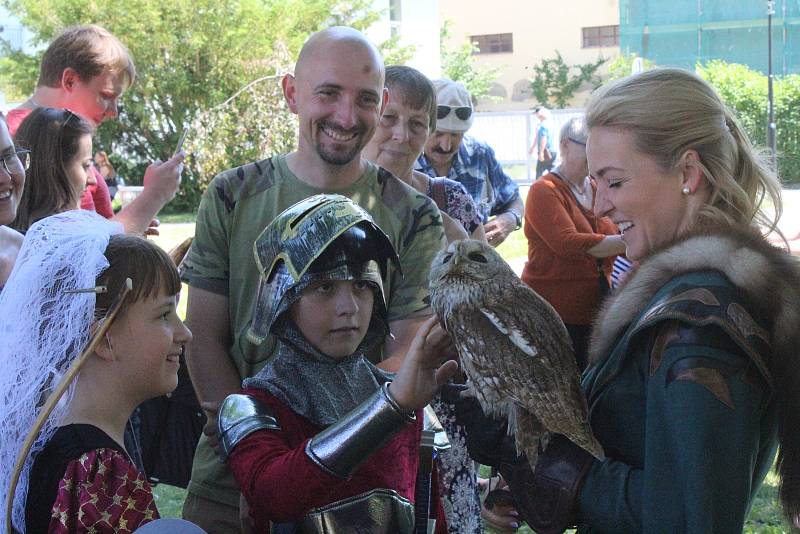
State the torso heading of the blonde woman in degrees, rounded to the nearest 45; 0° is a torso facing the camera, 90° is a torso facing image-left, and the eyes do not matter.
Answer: approximately 90°

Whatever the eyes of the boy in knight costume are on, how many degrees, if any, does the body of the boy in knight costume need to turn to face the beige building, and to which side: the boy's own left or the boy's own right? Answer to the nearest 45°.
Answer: approximately 135° to the boy's own left

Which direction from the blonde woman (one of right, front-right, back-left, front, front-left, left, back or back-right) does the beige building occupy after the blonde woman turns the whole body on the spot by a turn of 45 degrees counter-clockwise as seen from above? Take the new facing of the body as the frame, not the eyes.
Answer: back-right

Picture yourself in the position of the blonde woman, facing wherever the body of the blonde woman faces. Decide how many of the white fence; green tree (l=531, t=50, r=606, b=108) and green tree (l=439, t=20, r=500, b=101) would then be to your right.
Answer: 3

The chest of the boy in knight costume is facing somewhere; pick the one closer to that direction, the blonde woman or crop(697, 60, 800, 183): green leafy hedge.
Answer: the blonde woman

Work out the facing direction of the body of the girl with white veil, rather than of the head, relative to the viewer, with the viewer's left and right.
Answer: facing to the right of the viewer

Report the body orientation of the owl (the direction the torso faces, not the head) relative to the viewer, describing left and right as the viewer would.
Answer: facing to the left of the viewer

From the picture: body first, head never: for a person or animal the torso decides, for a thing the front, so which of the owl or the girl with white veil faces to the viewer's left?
the owl

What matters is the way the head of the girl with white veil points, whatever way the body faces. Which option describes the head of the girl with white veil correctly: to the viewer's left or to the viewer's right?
to the viewer's right

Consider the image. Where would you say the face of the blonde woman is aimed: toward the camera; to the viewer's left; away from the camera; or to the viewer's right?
to the viewer's left
